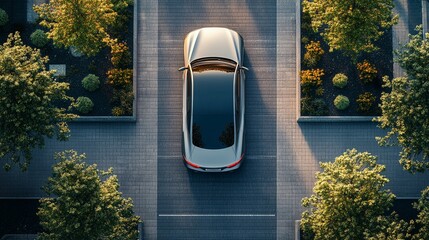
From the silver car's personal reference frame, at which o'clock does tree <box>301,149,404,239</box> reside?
The tree is roughly at 4 o'clock from the silver car.

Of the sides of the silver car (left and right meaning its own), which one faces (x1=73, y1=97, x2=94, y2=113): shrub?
left

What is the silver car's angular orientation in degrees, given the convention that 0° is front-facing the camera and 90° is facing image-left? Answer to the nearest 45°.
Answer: approximately 180°

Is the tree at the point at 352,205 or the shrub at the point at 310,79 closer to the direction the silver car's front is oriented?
the shrub

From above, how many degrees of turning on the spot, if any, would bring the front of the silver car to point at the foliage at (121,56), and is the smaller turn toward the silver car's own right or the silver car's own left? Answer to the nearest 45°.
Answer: approximately 90° to the silver car's own left

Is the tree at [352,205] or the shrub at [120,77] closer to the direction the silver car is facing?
the shrub

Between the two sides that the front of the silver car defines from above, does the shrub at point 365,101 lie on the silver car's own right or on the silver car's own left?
on the silver car's own right

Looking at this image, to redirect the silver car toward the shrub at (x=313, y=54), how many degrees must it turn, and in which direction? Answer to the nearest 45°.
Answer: approximately 90° to its right

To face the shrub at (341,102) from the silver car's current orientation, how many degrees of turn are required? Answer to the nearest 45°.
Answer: approximately 90° to its right

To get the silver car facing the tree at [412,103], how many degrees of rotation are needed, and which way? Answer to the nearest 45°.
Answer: approximately 90° to its right

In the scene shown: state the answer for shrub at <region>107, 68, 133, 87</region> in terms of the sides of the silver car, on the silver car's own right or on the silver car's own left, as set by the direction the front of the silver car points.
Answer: on the silver car's own left
